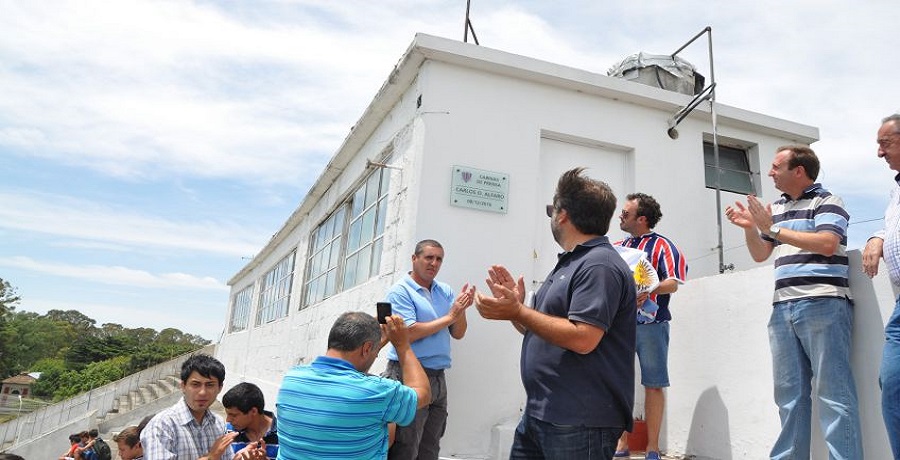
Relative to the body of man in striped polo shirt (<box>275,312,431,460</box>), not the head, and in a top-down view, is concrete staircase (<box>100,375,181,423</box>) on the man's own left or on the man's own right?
on the man's own left

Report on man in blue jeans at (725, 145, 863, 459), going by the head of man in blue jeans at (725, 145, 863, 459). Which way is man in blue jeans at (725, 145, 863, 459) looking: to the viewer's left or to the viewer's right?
to the viewer's left

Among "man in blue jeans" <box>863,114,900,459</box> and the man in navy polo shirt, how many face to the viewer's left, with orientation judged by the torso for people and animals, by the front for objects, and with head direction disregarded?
2

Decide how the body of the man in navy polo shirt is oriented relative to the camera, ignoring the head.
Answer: to the viewer's left

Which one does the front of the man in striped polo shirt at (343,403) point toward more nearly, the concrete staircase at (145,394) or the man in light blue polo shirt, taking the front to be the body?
the man in light blue polo shirt

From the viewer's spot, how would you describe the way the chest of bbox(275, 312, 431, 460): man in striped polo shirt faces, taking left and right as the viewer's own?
facing away from the viewer and to the right of the viewer

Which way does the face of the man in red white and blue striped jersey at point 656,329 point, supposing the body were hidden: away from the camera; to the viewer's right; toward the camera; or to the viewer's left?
to the viewer's left

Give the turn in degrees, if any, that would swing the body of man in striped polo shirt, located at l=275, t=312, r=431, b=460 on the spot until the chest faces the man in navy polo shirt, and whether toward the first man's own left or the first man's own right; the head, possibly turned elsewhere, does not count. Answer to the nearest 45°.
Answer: approximately 45° to the first man's own right

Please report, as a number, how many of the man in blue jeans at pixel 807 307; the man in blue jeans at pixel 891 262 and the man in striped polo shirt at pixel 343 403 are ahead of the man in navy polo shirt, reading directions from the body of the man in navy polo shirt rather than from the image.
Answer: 1

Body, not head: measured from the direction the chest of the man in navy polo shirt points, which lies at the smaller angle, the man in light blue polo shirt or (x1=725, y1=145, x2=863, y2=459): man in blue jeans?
the man in light blue polo shirt

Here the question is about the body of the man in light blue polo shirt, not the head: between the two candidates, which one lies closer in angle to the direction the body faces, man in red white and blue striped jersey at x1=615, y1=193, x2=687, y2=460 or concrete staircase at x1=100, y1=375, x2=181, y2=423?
the man in red white and blue striped jersey
